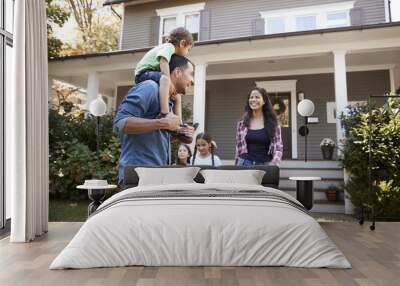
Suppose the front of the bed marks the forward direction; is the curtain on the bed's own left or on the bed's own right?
on the bed's own right

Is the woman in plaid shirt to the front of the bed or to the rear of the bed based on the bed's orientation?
to the rear

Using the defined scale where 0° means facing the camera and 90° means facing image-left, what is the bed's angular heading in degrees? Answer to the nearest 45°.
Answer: approximately 0°
